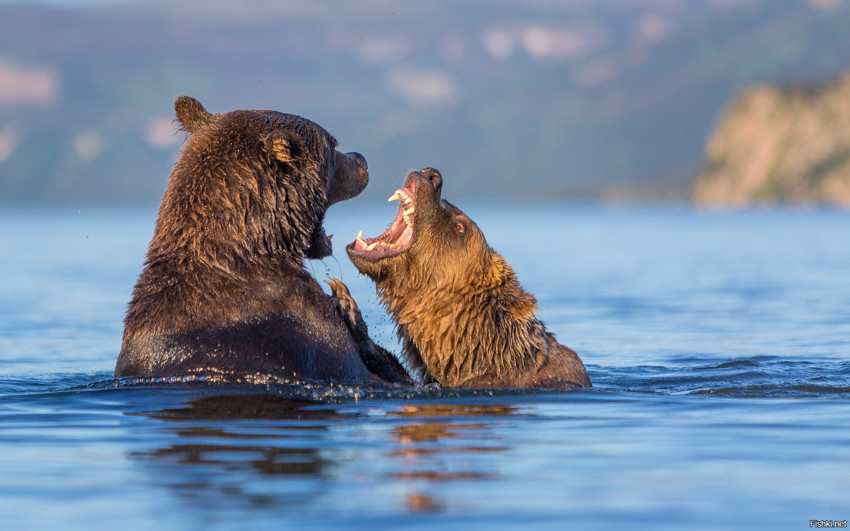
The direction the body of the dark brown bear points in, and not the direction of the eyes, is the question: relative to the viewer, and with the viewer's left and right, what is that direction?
facing away from the viewer and to the right of the viewer

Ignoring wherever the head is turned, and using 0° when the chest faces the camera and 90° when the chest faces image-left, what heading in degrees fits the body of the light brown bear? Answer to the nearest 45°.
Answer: approximately 90°

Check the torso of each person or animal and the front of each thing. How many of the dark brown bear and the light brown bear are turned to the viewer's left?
1

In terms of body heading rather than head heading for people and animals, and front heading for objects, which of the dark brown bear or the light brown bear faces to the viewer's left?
the light brown bear
